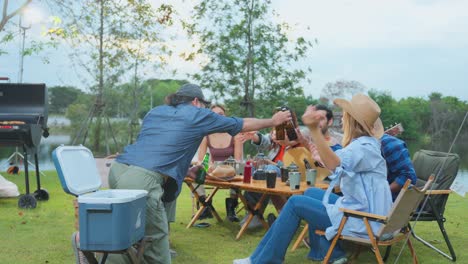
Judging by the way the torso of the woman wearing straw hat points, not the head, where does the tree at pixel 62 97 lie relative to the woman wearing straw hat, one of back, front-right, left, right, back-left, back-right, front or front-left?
front-right

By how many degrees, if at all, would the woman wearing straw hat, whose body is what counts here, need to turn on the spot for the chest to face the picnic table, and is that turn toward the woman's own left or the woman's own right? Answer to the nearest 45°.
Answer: approximately 45° to the woman's own right

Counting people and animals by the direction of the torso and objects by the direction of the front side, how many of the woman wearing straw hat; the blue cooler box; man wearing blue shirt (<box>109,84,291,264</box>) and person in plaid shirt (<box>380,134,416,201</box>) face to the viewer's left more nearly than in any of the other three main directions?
2

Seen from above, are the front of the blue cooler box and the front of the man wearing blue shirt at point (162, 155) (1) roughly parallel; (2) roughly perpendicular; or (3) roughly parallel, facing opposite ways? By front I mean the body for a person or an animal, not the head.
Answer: roughly parallel

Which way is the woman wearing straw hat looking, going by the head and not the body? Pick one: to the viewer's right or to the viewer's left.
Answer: to the viewer's left

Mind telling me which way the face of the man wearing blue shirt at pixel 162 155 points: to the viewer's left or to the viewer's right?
to the viewer's right

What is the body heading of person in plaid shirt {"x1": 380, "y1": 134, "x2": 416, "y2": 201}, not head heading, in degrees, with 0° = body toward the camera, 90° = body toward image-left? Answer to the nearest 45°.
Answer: approximately 90°

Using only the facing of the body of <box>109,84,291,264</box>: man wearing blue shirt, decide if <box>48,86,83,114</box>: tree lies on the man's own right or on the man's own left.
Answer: on the man's own left

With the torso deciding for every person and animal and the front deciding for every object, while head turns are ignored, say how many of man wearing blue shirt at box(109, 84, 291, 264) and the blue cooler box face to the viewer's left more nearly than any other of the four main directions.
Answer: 0

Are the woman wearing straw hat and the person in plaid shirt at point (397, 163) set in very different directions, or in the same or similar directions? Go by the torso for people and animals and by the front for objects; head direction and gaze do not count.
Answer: same or similar directions

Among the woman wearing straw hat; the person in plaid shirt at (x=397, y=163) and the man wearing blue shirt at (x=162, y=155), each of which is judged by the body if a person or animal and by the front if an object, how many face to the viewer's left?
2

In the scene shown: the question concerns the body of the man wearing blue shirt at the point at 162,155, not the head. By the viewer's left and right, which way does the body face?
facing away from the viewer and to the right of the viewer

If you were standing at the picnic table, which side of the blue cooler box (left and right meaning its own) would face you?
left

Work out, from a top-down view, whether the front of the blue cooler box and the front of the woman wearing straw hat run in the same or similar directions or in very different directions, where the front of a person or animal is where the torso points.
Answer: very different directions

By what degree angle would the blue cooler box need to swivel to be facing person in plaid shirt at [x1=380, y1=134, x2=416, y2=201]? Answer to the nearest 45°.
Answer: approximately 45° to its left

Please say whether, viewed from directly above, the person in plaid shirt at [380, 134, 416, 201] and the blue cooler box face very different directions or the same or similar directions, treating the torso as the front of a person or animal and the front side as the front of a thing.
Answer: very different directions

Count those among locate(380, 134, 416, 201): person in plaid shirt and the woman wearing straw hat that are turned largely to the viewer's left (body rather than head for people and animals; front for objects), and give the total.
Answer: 2

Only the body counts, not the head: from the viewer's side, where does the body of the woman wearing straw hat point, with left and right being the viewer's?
facing to the left of the viewer
